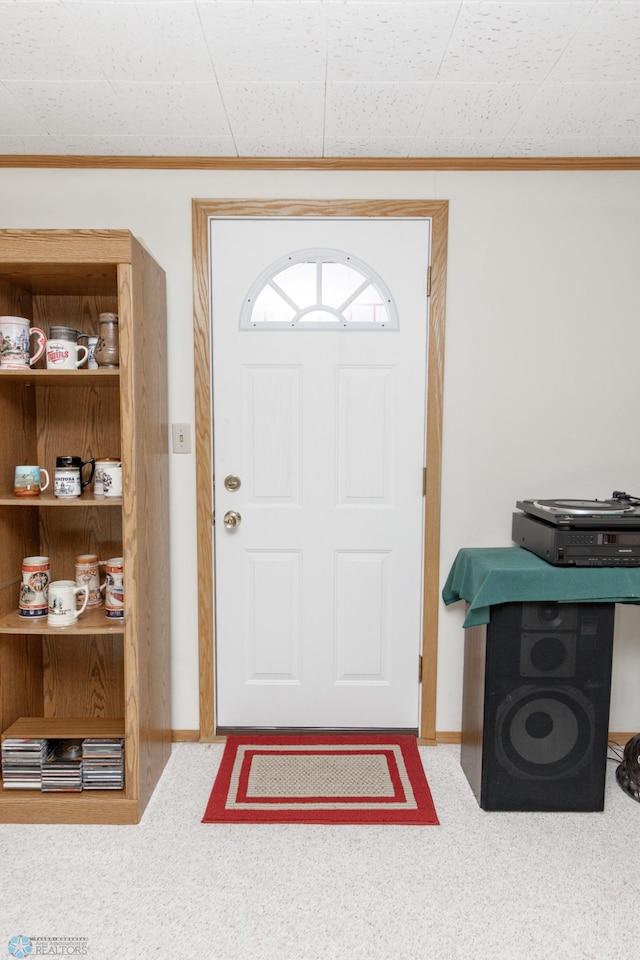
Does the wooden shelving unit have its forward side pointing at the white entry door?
no

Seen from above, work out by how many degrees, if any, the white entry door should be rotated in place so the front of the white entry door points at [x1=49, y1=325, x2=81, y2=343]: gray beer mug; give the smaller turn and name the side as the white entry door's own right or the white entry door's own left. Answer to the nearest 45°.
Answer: approximately 90° to the white entry door's own right

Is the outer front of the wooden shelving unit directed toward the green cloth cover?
no

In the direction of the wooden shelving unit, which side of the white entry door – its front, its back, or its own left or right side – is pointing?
right

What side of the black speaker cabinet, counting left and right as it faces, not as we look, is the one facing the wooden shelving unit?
right

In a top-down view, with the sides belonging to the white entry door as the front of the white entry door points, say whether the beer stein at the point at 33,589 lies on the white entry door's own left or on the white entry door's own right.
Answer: on the white entry door's own right

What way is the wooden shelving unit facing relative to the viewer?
toward the camera

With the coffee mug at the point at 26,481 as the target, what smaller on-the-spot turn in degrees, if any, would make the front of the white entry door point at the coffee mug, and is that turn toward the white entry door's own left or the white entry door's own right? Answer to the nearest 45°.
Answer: approximately 90° to the white entry door's own right

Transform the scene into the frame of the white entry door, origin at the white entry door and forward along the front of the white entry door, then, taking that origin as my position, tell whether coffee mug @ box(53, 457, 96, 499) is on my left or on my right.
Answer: on my right

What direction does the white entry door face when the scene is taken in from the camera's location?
facing the viewer

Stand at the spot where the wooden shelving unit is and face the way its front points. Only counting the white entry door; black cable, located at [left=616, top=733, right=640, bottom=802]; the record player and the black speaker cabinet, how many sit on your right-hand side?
0

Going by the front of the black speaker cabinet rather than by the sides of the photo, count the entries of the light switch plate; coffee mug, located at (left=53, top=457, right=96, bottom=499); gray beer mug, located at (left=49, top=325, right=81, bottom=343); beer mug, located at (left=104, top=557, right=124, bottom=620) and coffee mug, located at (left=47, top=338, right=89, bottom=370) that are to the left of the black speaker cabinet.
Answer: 0

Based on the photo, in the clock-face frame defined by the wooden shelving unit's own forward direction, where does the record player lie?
The record player is roughly at 10 o'clock from the wooden shelving unit.
